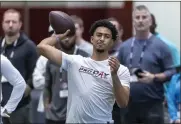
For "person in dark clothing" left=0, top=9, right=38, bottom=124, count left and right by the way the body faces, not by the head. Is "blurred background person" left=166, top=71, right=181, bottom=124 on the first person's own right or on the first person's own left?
on the first person's own left

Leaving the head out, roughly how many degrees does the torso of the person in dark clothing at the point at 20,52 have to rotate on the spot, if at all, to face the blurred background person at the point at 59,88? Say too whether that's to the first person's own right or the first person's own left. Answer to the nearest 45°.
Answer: approximately 90° to the first person's own left

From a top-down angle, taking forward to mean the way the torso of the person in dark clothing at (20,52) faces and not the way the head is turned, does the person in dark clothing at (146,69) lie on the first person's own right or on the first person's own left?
on the first person's own left

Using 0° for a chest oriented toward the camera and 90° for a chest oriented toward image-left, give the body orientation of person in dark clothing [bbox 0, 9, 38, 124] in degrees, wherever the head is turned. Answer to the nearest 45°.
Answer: approximately 45°
